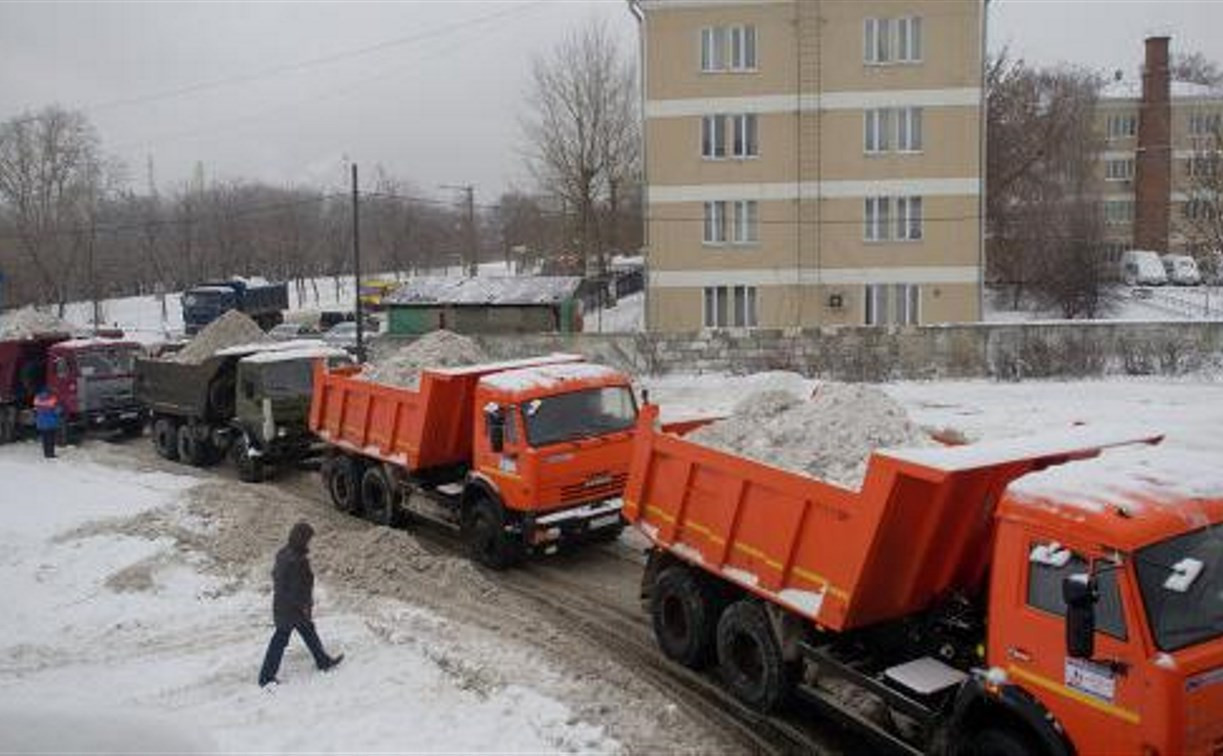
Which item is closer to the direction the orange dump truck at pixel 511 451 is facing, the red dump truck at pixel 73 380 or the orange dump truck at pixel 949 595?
the orange dump truck

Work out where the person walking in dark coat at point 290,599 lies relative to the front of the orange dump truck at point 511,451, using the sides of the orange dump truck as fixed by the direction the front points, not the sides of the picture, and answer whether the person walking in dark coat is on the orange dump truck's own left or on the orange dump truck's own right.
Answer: on the orange dump truck's own right

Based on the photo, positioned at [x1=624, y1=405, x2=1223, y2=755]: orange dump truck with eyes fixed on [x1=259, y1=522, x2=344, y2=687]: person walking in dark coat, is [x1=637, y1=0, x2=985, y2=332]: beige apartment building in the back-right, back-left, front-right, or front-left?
front-right

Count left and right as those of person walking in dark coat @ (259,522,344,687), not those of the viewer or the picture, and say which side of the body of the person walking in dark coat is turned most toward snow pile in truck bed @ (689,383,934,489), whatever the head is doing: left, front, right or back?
front

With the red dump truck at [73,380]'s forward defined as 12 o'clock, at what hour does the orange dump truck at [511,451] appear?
The orange dump truck is roughly at 1 o'clock from the red dump truck.

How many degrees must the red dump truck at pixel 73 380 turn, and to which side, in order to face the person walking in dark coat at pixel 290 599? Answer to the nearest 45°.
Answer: approximately 45° to its right

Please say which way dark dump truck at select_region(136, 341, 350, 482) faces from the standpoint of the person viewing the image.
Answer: facing the viewer and to the right of the viewer

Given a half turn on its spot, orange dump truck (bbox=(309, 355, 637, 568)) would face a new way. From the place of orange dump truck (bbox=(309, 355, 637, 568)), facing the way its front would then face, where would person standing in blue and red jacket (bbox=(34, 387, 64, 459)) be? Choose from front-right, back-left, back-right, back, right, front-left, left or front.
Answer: front

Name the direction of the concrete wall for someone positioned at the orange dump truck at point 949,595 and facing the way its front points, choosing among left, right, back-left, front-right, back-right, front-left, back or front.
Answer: back-left
